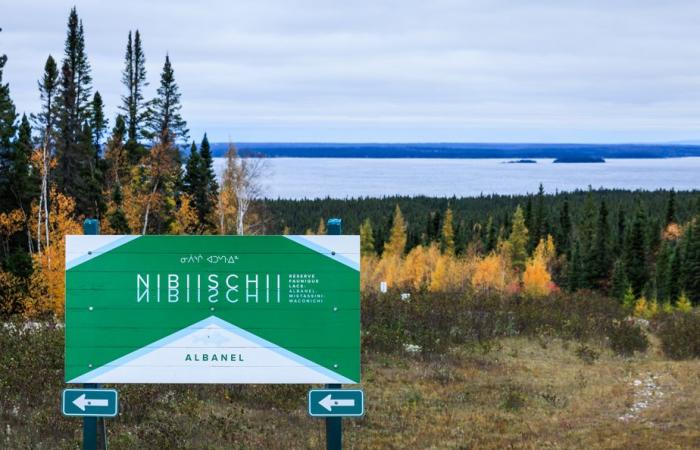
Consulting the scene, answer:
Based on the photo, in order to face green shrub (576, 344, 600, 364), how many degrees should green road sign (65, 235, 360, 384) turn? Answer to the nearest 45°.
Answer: approximately 135° to its left

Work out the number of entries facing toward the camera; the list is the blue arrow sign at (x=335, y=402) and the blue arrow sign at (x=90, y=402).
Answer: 2

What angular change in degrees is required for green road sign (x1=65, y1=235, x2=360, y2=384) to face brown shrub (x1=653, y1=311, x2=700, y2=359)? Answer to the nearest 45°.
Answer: approximately 135° to its left

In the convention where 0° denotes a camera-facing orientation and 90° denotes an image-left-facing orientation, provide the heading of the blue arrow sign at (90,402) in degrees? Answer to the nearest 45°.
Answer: approximately 0°

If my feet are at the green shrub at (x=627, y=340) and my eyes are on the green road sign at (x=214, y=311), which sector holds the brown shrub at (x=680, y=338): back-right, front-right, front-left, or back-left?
back-left

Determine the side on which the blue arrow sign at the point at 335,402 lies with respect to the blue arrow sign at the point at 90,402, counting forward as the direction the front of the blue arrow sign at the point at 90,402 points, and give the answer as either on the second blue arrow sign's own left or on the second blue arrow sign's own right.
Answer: on the second blue arrow sign's own left

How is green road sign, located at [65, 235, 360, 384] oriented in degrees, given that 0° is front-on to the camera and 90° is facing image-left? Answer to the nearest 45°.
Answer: approximately 0°

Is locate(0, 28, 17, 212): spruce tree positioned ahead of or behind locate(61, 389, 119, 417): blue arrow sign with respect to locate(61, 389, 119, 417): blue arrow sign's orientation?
behind

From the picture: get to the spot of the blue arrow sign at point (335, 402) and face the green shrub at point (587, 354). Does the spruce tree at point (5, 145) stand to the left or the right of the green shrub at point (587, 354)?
left
